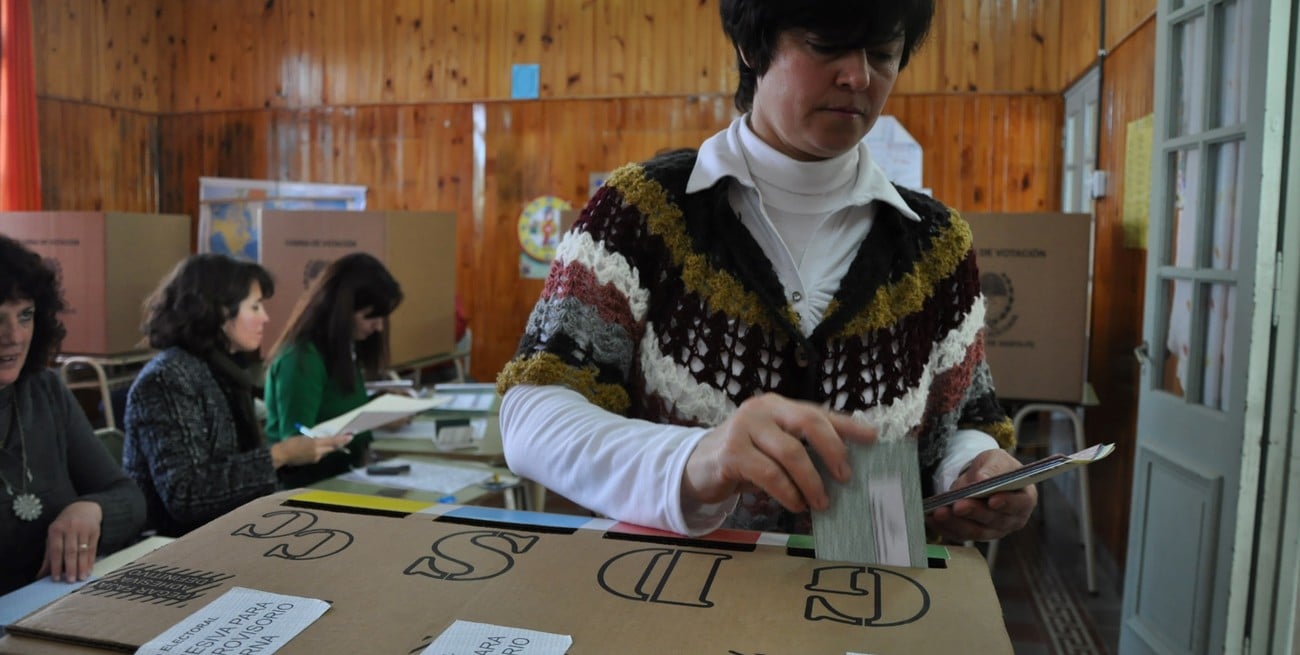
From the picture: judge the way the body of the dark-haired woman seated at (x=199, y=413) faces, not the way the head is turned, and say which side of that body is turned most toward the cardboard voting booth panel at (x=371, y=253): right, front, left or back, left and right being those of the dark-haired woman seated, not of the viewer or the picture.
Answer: left

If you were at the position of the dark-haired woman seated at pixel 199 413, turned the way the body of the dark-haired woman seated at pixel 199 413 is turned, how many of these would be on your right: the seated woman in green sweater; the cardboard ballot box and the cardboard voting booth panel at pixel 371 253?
1

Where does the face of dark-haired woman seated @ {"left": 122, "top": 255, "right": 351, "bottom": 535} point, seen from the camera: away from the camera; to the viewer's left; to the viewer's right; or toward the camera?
to the viewer's right

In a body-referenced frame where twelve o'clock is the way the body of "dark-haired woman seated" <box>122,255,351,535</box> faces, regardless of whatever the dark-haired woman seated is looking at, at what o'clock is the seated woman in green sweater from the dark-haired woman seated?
The seated woman in green sweater is roughly at 10 o'clock from the dark-haired woman seated.

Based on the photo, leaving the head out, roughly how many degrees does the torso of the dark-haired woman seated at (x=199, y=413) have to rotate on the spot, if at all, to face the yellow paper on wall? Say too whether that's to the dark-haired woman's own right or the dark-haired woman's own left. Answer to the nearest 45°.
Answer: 0° — they already face it

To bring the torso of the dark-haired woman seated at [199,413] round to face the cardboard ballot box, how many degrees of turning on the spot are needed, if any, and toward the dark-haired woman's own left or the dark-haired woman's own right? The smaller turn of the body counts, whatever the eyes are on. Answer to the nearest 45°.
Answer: approximately 90° to the dark-haired woman's own right

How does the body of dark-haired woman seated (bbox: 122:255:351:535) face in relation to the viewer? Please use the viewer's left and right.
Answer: facing to the right of the viewer

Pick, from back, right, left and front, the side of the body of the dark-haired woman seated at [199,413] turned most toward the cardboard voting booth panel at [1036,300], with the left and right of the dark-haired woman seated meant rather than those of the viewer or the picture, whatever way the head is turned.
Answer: front
